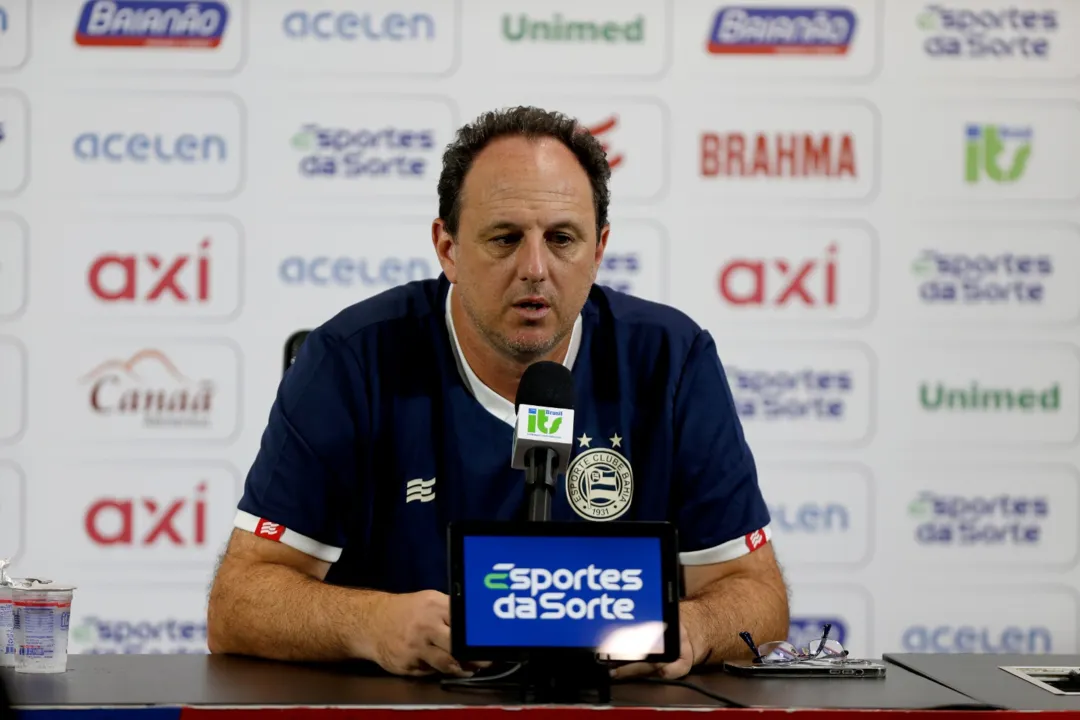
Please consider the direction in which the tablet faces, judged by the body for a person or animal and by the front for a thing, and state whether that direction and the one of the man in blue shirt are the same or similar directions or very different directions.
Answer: same or similar directions

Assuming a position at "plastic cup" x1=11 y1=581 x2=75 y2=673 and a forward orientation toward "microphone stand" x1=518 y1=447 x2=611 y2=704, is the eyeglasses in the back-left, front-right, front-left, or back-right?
front-left

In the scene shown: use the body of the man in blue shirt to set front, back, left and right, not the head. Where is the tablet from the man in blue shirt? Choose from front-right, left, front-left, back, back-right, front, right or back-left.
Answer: front

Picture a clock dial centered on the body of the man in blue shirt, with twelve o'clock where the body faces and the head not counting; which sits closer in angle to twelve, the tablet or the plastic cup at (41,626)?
the tablet

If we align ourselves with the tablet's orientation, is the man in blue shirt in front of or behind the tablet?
behind

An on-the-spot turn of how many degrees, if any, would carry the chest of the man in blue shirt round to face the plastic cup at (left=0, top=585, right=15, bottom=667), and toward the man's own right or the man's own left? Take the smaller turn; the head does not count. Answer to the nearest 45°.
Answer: approximately 45° to the man's own right

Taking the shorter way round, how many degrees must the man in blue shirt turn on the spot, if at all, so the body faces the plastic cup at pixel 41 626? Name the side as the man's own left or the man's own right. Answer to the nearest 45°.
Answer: approximately 45° to the man's own right

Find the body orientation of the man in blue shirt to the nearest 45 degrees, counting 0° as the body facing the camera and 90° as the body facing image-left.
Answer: approximately 0°

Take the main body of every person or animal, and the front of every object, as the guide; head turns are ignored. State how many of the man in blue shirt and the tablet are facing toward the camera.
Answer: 2

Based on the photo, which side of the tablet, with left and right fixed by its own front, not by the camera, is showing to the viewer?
front
